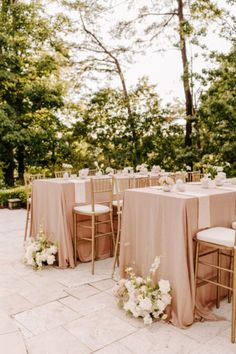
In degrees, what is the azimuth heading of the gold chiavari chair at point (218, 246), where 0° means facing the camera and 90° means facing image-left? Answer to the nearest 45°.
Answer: approximately 135°

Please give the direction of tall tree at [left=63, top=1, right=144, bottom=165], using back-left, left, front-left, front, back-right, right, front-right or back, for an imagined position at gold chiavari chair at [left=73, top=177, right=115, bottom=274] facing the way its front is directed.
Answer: front-right

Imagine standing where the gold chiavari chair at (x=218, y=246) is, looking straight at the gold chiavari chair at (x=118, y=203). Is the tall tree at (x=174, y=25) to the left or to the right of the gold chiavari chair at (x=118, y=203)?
right

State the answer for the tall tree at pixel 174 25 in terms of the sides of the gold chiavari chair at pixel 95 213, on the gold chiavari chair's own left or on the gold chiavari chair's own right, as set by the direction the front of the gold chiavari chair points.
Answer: on the gold chiavari chair's own right

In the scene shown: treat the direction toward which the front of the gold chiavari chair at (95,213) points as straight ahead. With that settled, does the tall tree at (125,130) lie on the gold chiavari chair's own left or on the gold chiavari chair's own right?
on the gold chiavari chair's own right

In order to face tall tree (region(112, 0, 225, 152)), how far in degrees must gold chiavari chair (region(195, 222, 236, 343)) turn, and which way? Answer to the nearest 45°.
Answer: approximately 45° to its right

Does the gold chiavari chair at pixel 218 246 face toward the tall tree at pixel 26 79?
yes

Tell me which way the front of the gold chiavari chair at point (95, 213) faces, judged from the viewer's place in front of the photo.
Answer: facing away from the viewer and to the left of the viewer
